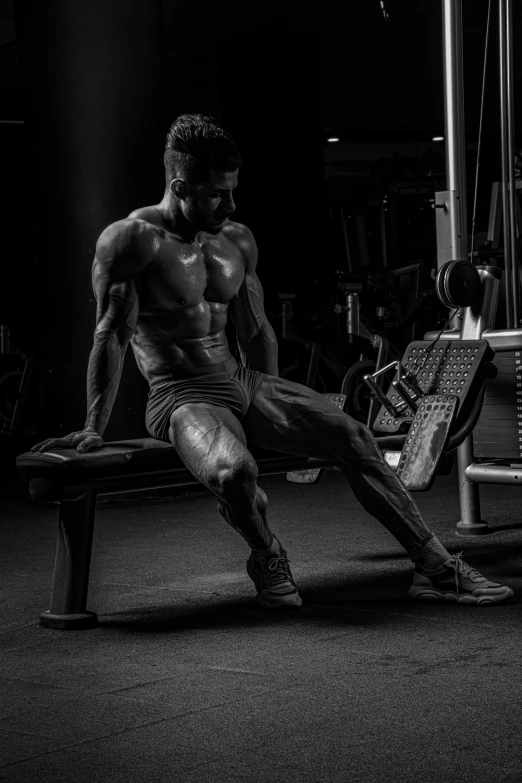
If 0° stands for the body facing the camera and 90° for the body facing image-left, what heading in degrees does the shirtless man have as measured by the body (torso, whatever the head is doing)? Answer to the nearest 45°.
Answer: approximately 315°

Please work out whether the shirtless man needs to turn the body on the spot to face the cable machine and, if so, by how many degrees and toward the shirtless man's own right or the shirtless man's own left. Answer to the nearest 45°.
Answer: approximately 90° to the shirtless man's own left
